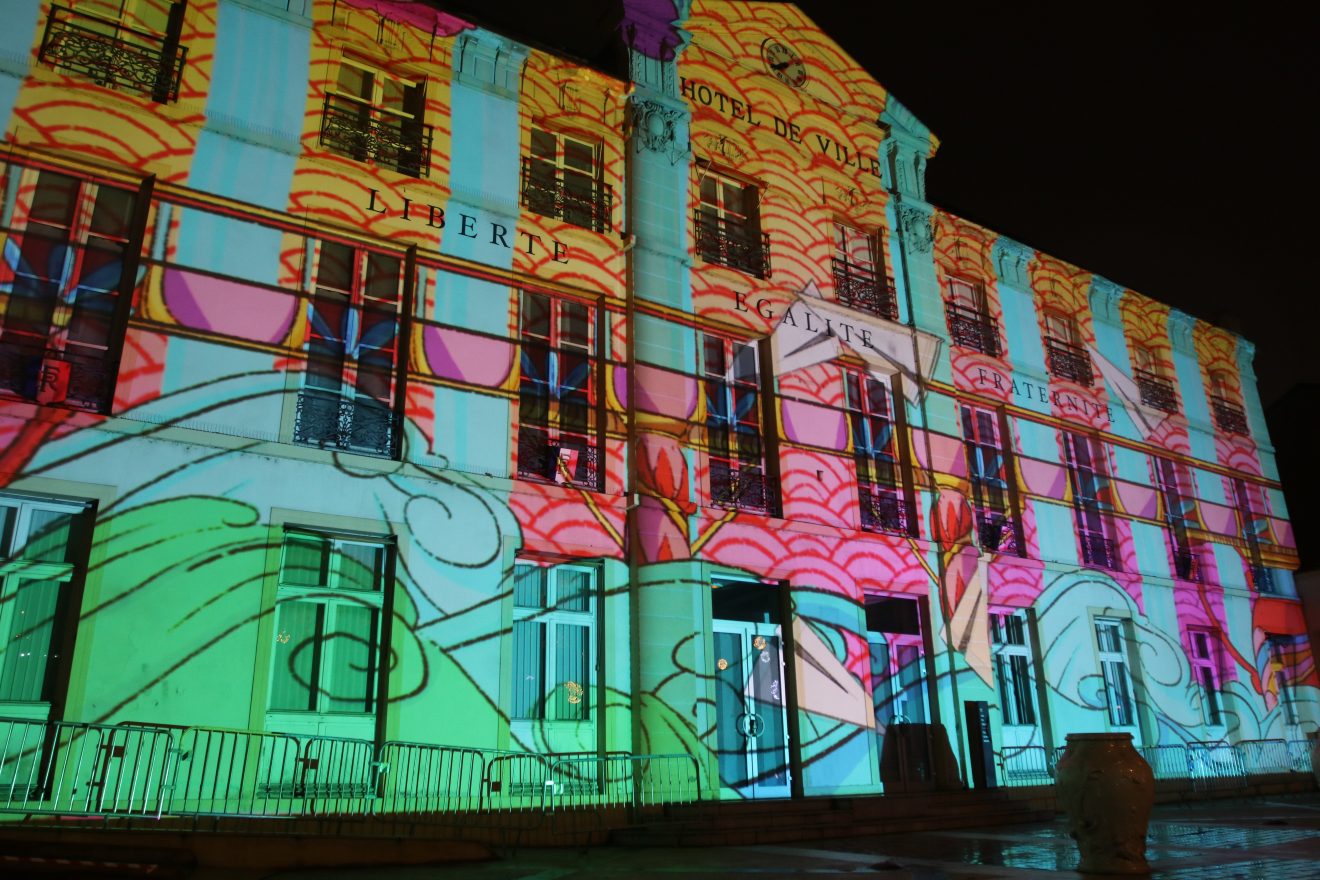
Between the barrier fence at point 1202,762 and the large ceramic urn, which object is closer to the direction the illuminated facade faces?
the large ceramic urn

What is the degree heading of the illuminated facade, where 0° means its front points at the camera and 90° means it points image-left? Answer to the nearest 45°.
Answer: approximately 315°

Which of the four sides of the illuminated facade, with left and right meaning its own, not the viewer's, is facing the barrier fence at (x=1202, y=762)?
left
